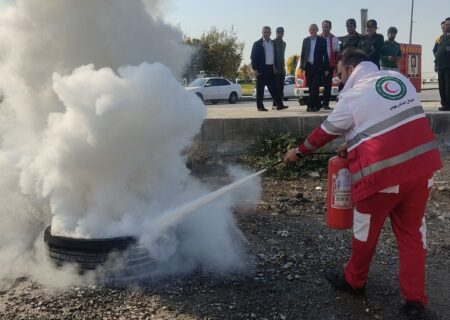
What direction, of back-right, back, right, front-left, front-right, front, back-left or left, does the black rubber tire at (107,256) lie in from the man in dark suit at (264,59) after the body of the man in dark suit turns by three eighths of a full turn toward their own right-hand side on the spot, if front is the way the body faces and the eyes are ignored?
left

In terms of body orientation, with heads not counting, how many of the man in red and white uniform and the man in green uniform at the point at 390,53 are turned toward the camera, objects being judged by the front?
1

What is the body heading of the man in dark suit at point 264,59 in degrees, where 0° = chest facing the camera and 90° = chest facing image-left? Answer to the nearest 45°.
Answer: approximately 315°

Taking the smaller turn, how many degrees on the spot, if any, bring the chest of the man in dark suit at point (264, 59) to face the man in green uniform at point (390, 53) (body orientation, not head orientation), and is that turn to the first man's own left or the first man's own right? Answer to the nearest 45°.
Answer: approximately 45° to the first man's own left

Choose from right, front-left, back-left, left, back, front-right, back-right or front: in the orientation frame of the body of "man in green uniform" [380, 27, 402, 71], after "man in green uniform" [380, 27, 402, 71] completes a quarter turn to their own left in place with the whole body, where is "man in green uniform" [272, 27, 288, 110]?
back

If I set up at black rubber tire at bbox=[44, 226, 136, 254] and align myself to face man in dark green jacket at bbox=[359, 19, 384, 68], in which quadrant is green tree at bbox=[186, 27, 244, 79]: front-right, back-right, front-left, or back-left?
front-left

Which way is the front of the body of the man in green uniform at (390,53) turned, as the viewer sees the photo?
toward the camera

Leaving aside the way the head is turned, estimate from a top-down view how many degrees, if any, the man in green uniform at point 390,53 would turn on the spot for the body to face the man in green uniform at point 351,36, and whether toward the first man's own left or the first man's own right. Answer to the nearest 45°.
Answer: approximately 45° to the first man's own right

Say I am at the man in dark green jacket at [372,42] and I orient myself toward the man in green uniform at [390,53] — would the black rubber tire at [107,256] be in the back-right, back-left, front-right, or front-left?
back-right

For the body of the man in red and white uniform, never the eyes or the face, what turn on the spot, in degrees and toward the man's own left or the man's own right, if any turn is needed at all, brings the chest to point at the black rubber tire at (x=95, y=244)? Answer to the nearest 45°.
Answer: approximately 45° to the man's own left

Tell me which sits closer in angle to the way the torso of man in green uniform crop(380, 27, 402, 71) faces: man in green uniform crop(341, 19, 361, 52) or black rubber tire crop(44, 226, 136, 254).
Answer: the black rubber tire

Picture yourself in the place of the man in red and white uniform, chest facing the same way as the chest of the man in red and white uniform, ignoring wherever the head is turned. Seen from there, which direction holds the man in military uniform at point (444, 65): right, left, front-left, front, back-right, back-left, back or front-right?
front-right

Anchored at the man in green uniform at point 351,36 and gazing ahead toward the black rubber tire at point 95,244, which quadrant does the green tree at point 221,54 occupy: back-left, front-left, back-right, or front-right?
back-right

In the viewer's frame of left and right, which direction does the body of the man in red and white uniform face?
facing away from the viewer and to the left of the viewer

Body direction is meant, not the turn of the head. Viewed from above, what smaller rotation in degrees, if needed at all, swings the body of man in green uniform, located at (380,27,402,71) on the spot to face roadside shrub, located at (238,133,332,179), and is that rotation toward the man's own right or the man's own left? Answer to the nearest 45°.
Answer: approximately 45° to the man's own right

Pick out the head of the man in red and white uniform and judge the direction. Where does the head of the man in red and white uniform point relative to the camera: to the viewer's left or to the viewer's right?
to the viewer's left
